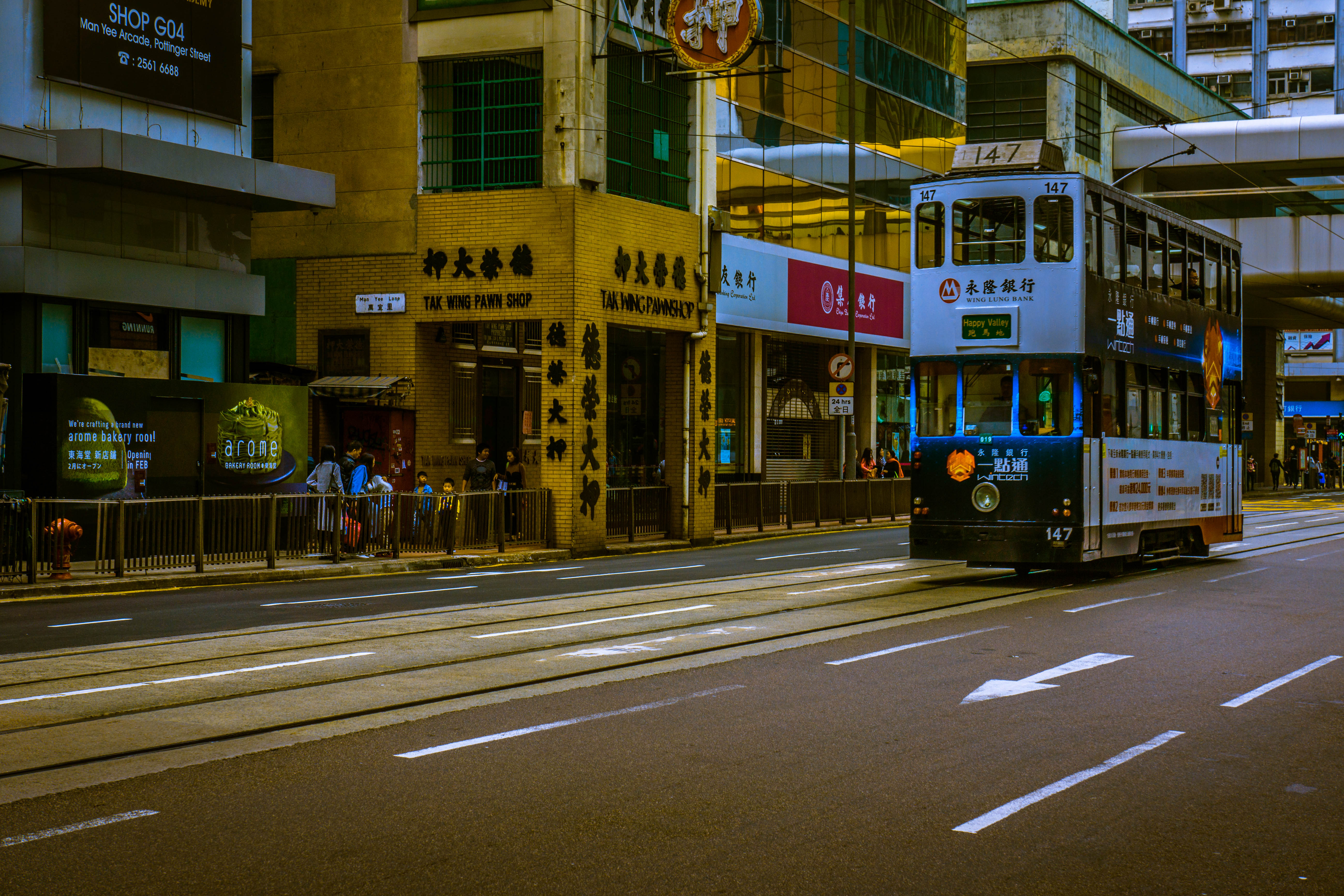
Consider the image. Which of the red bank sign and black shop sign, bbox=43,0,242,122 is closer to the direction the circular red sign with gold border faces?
the black shop sign

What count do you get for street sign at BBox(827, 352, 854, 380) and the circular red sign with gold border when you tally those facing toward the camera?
2

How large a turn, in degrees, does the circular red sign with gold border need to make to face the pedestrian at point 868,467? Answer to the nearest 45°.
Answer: approximately 180°

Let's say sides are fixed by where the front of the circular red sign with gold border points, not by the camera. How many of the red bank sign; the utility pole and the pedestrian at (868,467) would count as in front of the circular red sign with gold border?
0

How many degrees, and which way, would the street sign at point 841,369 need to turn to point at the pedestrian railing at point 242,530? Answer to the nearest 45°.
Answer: approximately 45° to its right

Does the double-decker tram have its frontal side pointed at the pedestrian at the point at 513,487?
no

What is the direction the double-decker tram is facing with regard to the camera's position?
facing the viewer and to the left of the viewer

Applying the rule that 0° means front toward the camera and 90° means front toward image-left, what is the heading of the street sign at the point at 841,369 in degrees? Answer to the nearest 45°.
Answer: approximately 0°

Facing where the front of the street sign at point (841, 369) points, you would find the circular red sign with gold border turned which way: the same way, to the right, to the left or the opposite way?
the same way

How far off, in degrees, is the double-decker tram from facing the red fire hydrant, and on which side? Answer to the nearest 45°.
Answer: approximately 45° to its right

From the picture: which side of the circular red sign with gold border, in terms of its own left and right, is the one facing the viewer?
front

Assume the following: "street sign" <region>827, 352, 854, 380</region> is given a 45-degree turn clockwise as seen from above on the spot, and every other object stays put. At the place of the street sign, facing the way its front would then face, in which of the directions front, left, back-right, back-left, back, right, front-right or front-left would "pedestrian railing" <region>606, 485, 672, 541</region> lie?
front

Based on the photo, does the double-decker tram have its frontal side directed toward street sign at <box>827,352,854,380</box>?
no

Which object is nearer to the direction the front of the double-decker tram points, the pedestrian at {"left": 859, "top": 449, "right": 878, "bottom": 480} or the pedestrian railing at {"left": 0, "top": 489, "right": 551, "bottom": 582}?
the pedestrian railing
